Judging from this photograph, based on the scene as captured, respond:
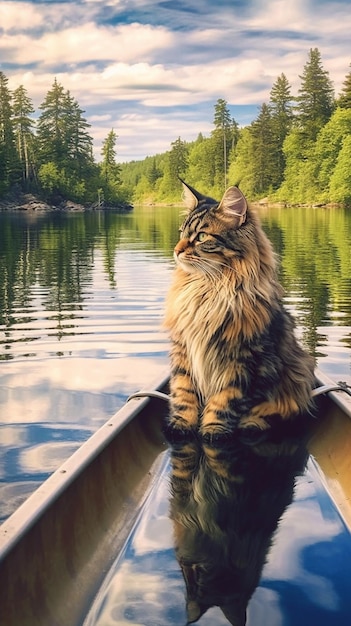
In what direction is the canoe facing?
away from the camera

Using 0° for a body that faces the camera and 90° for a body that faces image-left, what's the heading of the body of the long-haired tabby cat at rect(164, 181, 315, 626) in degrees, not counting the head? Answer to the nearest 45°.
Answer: approximately 45°
